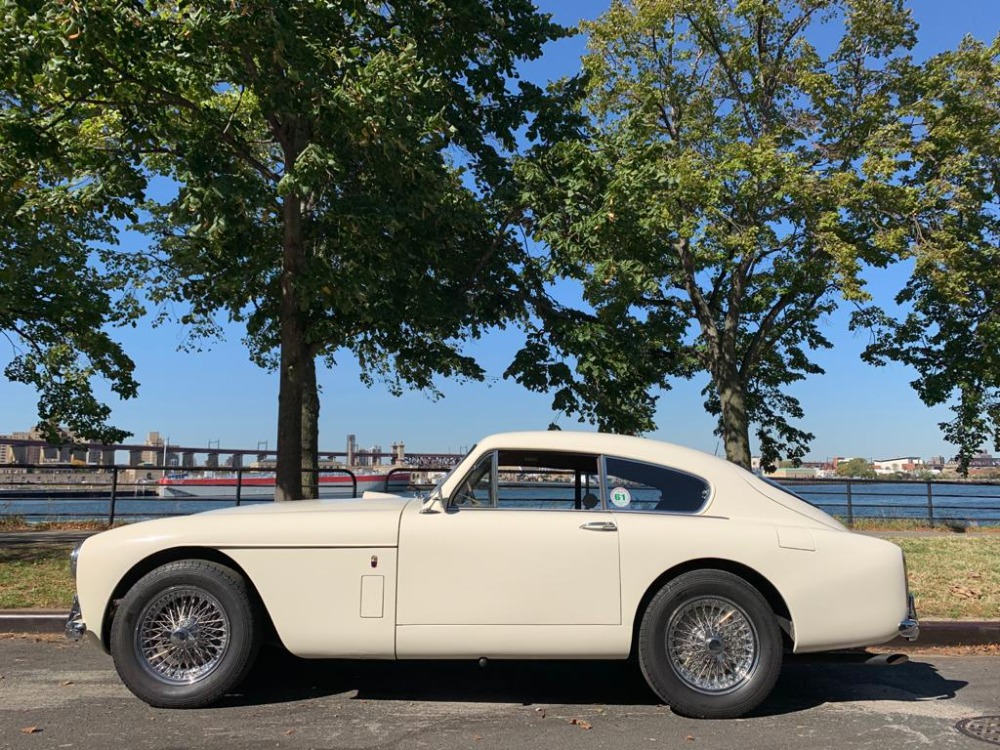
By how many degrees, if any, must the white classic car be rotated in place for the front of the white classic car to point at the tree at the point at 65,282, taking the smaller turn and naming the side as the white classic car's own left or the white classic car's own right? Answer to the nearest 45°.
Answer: approximately 45° to the white classic car's own right

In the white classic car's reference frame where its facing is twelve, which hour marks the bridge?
The bridge is roughly at 2 o'clock from the white classic car.

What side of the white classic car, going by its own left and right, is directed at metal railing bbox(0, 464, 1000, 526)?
right

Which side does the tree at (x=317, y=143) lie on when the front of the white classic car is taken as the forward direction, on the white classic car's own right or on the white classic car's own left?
on the white classic car's own right

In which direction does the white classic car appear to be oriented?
to the viewer's left

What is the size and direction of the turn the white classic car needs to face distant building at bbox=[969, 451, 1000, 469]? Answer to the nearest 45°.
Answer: approximately 135° to its right

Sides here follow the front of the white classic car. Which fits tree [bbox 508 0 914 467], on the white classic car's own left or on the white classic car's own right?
on the white classic car's own right

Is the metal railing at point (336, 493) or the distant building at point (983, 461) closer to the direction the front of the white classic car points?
the metal railing

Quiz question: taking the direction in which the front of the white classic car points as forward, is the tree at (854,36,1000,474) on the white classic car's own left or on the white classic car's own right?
on the white classic car's own right
